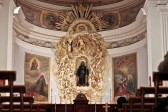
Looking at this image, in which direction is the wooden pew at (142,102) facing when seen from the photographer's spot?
facing away from the viewer

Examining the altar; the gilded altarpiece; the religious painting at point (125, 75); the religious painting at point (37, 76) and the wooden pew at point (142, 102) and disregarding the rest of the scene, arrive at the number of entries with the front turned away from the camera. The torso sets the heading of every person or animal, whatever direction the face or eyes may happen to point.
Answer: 1

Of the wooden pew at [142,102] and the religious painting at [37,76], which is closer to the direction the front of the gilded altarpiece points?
the wooden pew

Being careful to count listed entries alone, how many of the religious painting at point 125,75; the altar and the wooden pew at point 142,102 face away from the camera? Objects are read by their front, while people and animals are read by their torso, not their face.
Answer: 1

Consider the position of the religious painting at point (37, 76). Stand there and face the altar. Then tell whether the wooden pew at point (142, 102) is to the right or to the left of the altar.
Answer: right

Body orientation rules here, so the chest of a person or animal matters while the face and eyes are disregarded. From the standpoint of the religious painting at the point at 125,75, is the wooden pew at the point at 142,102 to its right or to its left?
on its left

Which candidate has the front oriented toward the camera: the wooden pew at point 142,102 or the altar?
the altar

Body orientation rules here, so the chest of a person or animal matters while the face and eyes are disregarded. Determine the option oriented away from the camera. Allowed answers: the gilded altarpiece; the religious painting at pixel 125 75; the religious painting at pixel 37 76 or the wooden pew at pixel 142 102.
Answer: the wooden pew

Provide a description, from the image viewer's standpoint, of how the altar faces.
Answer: facing the viewer

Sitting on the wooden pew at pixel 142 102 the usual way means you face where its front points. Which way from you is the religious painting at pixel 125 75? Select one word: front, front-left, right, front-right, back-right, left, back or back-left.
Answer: front

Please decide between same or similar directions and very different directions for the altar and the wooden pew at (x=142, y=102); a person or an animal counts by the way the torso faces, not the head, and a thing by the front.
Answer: very different directions

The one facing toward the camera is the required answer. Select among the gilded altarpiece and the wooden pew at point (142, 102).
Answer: the gilded altarpiece

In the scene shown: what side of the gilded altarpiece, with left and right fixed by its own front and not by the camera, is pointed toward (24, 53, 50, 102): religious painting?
right

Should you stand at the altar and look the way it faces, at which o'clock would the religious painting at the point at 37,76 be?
The religious painting is roughly at 4 o'clock from the altar.

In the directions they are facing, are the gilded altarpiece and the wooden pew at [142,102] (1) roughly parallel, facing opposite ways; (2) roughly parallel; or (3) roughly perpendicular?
roughly parallel, facing opposite ways
